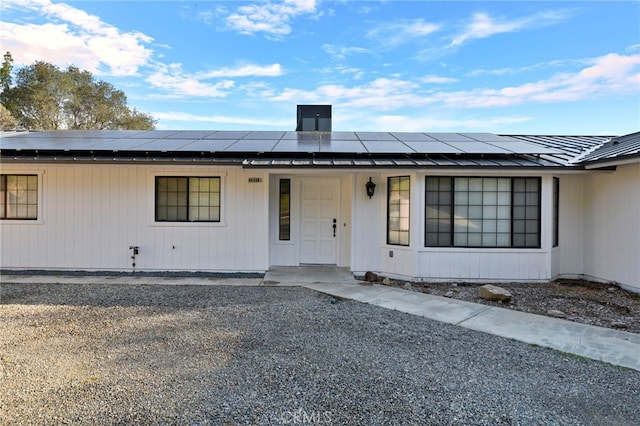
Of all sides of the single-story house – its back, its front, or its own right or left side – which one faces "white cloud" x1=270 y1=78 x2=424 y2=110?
back

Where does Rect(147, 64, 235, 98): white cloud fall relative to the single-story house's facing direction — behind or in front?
behind

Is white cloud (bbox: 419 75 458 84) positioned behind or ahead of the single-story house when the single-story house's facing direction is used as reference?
behind

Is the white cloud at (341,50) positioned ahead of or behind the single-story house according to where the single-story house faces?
behind

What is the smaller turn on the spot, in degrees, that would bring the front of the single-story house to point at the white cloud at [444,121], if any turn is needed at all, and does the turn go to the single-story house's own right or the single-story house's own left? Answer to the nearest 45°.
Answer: approximately 135° to the single-story house's own left

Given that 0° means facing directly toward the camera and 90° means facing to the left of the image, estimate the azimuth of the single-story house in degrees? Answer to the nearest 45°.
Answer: approximately 0°

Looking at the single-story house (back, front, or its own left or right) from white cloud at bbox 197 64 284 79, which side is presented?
back
